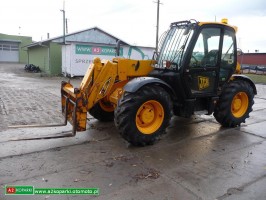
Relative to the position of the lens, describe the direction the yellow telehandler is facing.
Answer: facing the viewer and to the left of the viewer
